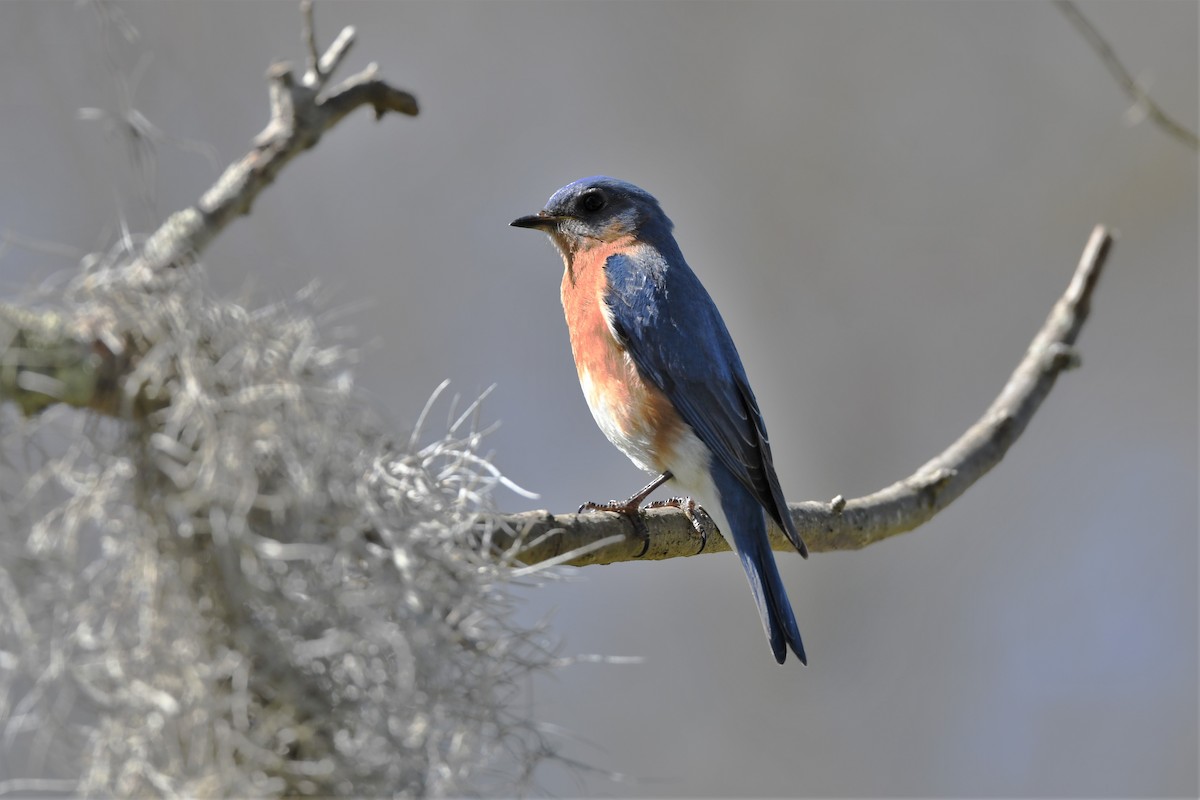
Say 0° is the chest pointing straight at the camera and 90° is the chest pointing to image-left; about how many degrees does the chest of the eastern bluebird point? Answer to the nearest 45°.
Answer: approximately 90°

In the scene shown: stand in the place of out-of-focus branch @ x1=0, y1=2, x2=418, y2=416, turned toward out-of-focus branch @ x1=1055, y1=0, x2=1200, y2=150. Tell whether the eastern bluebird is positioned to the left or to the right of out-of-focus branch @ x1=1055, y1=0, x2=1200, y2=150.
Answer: left
